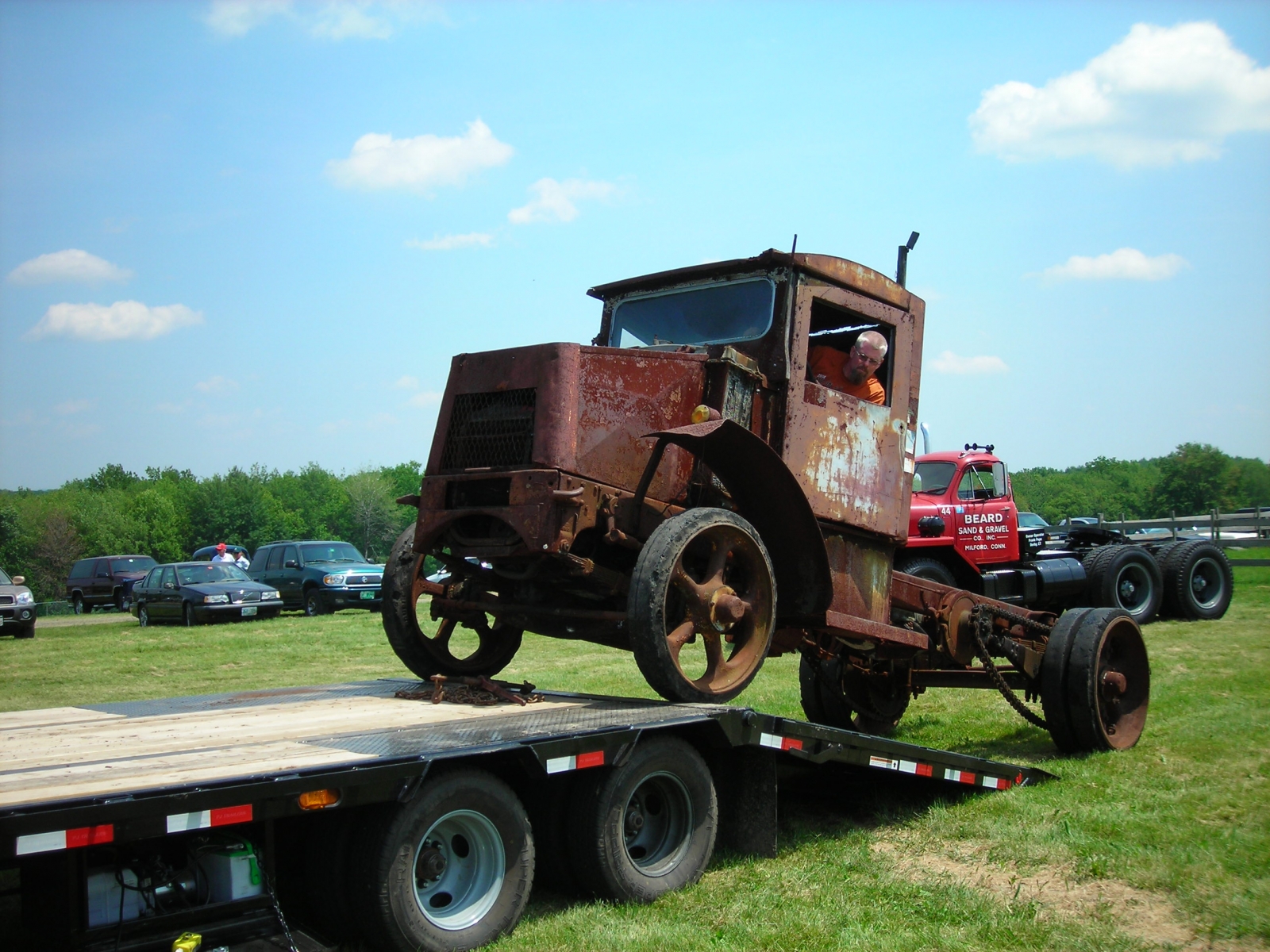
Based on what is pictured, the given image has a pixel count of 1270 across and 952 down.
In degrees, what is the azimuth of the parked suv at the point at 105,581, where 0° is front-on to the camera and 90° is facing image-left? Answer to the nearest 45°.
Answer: approximately 315°

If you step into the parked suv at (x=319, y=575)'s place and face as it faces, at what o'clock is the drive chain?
The drive chain is roughly at 1 o'clock from the parked suv.

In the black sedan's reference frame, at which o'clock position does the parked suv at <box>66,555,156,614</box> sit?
The parked suv is roughly at 7 o'clock from the black sedan.

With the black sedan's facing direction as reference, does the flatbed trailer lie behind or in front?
in front

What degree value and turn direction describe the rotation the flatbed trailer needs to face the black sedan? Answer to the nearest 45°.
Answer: approximately 135° to its right

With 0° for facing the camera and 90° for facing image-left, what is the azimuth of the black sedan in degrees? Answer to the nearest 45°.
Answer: approximately 315°

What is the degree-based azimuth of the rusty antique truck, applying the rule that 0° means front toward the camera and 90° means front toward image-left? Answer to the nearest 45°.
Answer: approximately 45°

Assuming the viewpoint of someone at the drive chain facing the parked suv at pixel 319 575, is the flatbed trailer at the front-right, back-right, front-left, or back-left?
back-left

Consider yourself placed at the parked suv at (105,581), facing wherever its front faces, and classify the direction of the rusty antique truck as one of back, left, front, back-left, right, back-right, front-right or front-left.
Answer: front-right
